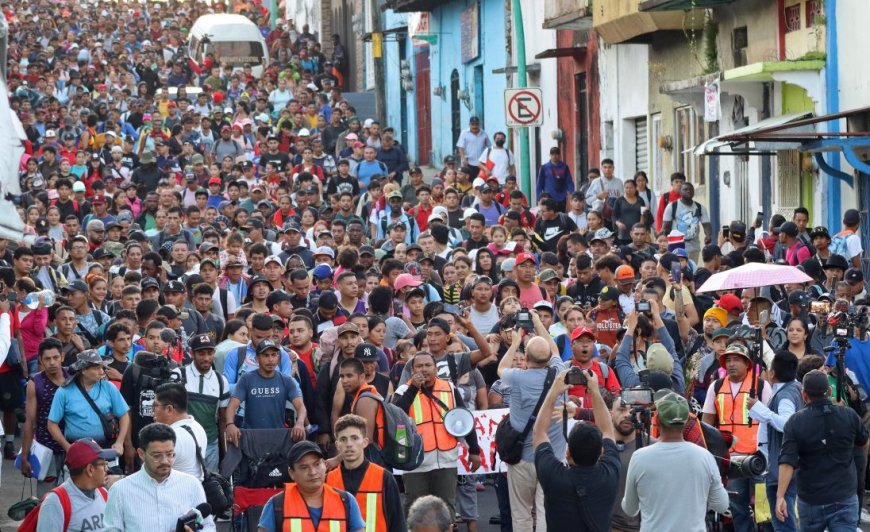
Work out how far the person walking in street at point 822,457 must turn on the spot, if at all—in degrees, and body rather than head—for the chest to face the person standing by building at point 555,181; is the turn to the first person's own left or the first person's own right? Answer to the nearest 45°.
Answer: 0° — they already face them

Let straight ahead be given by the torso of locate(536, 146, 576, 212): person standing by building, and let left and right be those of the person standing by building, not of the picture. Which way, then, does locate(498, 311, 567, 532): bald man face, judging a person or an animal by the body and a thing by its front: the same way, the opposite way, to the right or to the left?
the opposite way

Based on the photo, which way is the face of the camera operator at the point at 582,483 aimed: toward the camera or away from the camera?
away from the camera

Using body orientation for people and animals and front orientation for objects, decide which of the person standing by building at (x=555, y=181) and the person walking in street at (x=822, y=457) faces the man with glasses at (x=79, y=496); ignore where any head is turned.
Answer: the person standing by building at (x=555, y=181)

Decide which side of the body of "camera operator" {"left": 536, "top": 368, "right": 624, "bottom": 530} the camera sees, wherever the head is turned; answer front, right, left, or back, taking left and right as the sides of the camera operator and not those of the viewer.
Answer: back

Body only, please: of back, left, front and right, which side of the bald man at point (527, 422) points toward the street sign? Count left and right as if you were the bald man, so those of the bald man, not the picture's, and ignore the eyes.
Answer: front

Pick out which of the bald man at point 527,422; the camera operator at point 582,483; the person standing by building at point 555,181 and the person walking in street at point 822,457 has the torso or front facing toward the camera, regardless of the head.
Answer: the person standing by building at point 555,181

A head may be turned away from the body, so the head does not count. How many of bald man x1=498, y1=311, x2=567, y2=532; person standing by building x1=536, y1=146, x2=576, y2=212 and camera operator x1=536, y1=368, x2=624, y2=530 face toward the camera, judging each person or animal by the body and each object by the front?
1

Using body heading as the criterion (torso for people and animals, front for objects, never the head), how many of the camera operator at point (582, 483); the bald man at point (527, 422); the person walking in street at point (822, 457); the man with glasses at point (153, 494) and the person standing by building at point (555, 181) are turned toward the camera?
2

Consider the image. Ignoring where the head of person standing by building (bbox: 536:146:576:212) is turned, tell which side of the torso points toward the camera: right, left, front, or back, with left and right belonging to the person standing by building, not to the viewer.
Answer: front

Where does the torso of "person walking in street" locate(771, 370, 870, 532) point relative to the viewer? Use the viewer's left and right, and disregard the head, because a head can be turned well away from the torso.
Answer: facing away from the viewer

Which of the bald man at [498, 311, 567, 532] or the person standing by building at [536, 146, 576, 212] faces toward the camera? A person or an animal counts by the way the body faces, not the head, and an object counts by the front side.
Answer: the person standing by building

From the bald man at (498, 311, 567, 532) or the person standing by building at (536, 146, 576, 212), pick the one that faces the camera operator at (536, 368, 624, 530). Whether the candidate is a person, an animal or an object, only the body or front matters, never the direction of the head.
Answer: the person standing by building

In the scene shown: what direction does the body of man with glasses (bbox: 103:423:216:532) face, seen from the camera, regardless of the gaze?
toward the camera

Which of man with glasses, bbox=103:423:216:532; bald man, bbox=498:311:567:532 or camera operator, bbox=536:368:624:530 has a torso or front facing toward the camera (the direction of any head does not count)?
the man with glasses

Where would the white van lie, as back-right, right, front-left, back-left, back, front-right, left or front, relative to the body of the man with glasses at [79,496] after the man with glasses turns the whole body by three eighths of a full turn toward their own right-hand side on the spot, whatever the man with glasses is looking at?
right

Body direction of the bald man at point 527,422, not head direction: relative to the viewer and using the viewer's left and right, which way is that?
facing away from the viewer

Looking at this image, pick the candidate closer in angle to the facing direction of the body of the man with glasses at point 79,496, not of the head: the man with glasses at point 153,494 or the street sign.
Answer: the man with glasses
